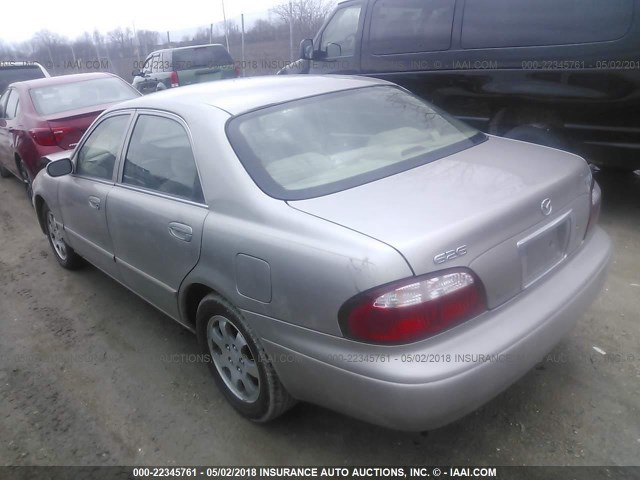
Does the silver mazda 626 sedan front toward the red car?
yes

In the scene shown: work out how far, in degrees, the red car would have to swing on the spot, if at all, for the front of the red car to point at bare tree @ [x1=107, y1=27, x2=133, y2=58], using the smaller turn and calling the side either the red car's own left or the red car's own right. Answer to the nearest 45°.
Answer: approximately 45° to the red car's own right

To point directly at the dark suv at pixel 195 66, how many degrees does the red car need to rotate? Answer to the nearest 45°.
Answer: approximately 90° to its right

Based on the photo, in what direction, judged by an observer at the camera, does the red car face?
facing away from the viewer and to the left of the viewer

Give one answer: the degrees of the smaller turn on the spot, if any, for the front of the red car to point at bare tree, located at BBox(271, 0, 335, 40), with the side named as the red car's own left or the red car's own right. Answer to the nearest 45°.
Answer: approximately 90° to the red car's own right

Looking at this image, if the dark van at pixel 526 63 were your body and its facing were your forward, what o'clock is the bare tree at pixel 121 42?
The bare tree is roughly at 12 o'clock from the dark van.

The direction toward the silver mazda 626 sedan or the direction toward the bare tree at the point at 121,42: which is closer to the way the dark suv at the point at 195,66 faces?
the bare tree

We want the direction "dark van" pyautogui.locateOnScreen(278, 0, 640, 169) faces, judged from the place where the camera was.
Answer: facing away from the viewer and to the left of the viewer

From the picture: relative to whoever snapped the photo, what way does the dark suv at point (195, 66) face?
facing away from the viewer and to the left of the viewer

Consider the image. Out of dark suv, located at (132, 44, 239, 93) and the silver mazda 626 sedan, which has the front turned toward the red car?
the silver mazda 626 sedan

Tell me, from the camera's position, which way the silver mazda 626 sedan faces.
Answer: facing away from the viewer and to the left of the viewer
